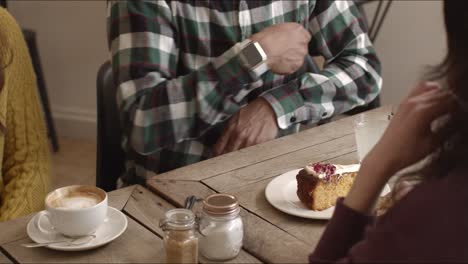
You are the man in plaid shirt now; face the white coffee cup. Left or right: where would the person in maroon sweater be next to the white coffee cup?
left

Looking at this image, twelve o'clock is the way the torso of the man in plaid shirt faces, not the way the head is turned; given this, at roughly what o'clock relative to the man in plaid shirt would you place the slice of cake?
The slice of cake is roughly at 11 o'clock from the man in plaid shirt.

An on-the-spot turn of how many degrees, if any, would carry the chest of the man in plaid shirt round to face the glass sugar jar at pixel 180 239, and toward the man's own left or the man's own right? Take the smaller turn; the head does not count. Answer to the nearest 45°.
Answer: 0° — they already face it

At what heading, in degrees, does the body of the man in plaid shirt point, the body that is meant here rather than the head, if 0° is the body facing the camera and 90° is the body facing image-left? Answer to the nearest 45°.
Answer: approximately 0°

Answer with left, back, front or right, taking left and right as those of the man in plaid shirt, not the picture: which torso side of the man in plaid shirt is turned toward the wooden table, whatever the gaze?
front

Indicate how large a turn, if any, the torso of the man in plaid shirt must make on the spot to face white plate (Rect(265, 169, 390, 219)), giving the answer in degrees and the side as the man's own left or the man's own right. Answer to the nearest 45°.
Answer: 0° — they already face it

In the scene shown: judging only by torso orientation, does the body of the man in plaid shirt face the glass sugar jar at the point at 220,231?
yes

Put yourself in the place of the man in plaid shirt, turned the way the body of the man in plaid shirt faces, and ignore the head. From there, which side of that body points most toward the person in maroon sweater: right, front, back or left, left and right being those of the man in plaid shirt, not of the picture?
front

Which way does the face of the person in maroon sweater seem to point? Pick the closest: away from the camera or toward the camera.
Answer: away from the camera
